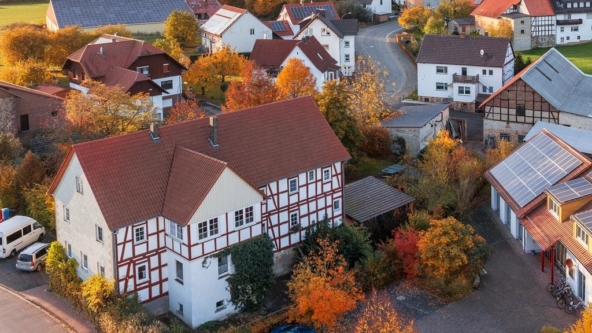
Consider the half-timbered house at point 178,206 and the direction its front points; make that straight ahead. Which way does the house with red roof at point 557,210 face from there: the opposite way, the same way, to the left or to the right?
to the right

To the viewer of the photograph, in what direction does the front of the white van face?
facing away from the viewer and to the right of the viewer

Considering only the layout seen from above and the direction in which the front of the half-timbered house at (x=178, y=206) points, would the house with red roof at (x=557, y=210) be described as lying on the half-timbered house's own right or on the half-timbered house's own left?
on the half-timbered house's own left

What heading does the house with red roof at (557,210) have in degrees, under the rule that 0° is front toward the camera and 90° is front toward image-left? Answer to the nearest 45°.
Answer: approximately 45°

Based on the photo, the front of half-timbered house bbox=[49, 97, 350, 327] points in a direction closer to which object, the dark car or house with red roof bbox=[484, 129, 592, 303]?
the dark car

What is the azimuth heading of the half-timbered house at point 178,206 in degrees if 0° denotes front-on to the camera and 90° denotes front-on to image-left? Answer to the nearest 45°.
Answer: approximately 315°

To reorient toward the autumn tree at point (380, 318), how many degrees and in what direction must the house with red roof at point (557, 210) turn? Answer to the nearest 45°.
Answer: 0° — it already faces it

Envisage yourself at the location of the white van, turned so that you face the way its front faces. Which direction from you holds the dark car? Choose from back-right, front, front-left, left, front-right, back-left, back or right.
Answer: right

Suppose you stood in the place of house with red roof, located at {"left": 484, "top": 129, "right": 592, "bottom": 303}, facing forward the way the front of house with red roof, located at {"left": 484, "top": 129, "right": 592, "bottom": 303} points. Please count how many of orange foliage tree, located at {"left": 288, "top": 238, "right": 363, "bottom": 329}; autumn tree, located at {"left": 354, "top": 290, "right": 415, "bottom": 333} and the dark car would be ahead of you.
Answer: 3
